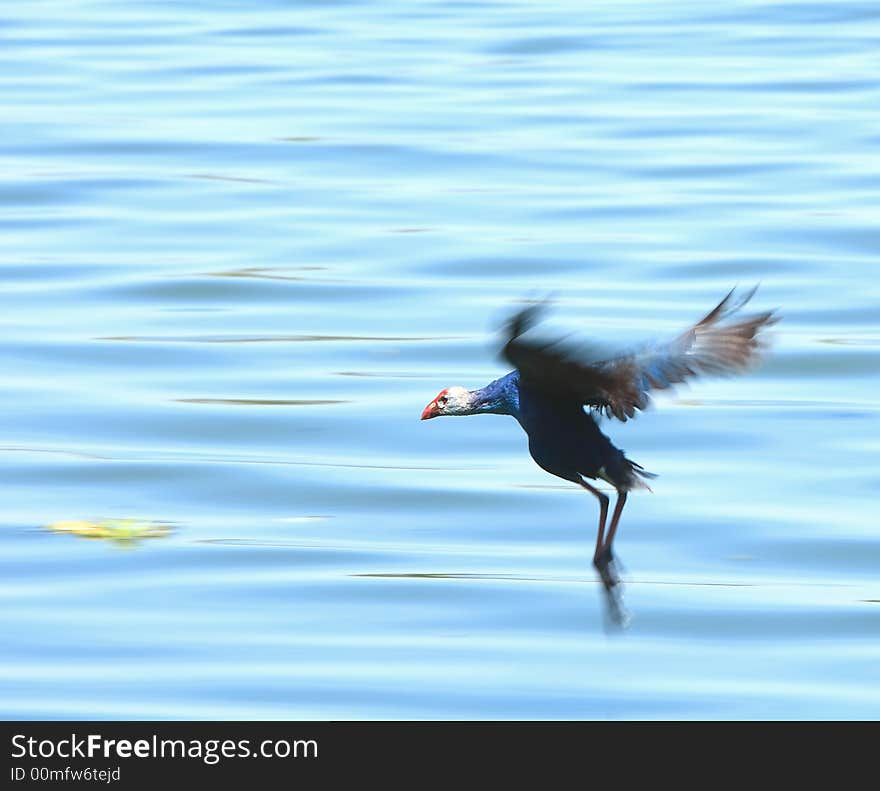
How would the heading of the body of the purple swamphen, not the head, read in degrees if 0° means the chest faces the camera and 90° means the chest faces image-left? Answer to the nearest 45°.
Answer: approximately 90°
